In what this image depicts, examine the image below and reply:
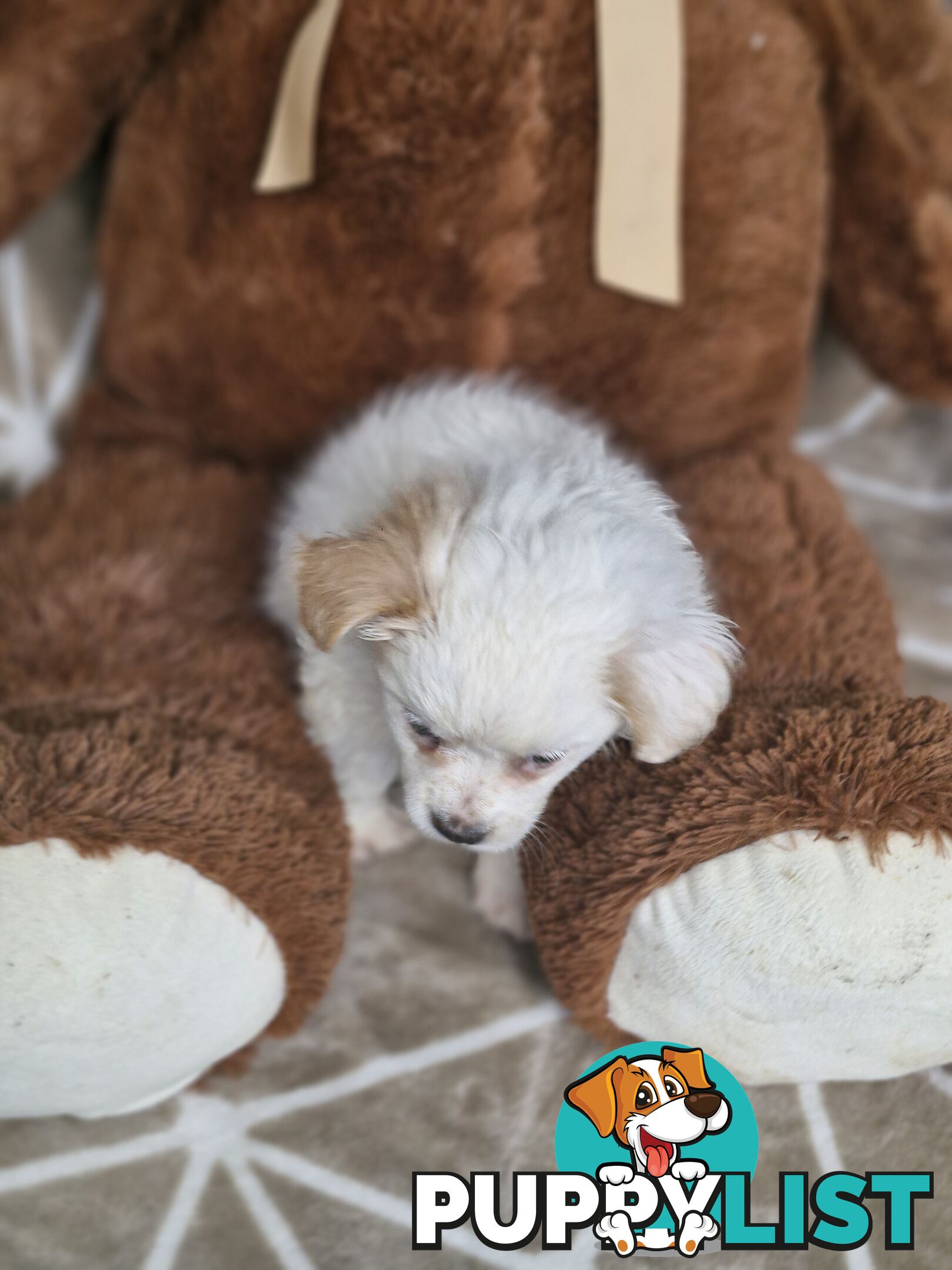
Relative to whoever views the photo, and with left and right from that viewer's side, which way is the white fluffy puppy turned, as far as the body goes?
facing the viewer

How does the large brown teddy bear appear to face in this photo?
toward the camera
